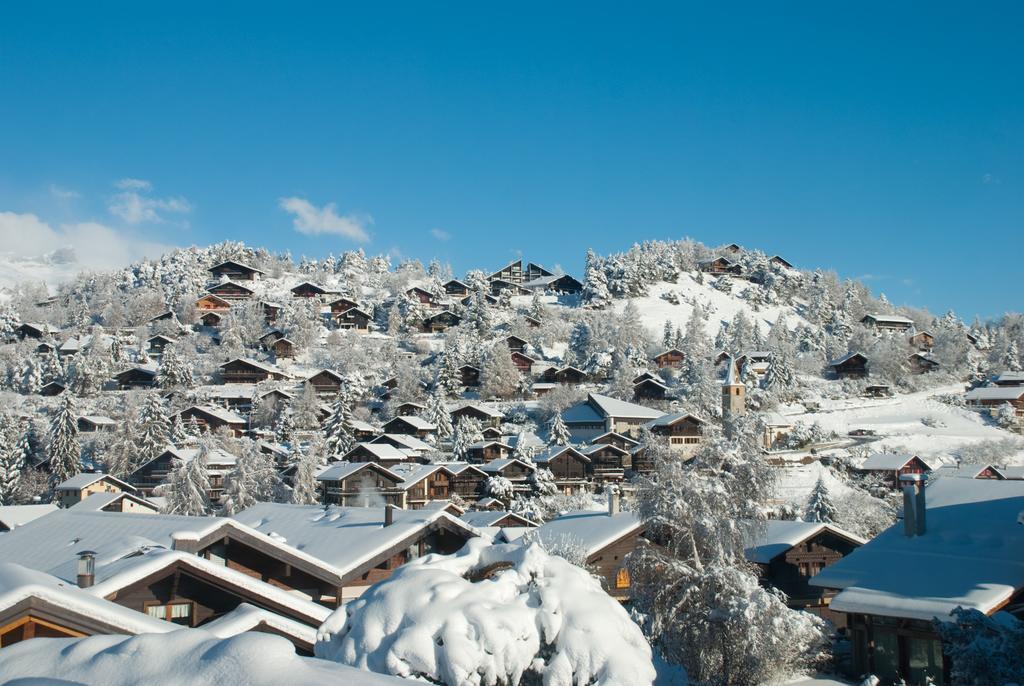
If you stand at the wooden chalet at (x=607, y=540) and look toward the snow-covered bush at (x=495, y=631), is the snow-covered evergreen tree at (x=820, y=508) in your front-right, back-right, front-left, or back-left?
back-left

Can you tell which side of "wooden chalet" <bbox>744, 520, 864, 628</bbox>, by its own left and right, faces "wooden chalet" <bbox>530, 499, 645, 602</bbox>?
right

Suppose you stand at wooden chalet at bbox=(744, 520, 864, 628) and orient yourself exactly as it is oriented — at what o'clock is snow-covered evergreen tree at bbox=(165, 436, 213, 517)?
The snow-covered evergreen tree is roughly at 5 o'clock from the wooden chalet.

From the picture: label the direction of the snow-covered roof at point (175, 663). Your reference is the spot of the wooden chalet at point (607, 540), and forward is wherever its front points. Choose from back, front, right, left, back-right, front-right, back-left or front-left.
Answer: front-right

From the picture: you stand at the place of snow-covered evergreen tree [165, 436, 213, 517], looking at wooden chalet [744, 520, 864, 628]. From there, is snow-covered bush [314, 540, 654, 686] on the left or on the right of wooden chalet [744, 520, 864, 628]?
right

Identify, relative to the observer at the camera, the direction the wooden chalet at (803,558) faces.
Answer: facing the viewer and to the right of the viewer

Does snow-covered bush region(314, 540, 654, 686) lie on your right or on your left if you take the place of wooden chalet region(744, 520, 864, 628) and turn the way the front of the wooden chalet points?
on your right

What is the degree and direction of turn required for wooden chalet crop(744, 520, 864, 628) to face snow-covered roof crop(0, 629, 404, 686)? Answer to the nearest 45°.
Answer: approximately 45° to its right

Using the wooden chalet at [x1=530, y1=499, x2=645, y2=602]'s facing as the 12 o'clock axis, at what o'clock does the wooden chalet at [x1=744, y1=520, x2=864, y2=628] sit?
the wooden chalet at [x1=744, y1=520, x2=864, y2=628] is roughly at 10 o'clock from the wooden chalet at [x1=530, y1=499, x2=645, y2=602].

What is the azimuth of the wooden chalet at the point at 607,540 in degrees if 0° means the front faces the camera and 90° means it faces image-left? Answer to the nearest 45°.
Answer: approximately 315°

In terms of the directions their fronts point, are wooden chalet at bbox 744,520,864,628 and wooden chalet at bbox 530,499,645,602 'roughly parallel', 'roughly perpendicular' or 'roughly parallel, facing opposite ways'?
roughly parallel

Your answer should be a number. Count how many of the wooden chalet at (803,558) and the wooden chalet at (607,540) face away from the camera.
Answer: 0

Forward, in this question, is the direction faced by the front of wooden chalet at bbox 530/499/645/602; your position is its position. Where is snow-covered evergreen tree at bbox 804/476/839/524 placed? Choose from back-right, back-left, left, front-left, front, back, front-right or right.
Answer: left
